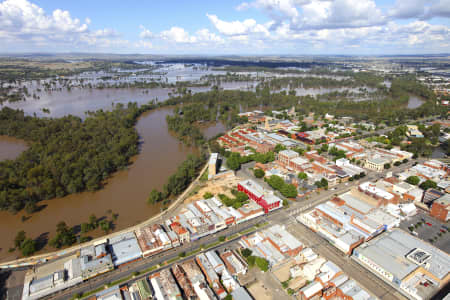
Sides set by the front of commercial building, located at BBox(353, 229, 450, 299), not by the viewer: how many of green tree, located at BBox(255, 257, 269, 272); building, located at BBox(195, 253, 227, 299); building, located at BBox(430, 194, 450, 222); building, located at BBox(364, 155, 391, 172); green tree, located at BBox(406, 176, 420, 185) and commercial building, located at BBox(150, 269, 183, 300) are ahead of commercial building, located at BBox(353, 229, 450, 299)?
3

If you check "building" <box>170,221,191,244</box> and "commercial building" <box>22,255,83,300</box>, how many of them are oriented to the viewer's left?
0
